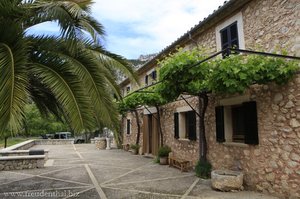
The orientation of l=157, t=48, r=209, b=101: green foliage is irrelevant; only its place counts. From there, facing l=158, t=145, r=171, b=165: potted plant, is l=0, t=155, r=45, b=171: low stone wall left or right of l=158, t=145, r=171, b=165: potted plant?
left

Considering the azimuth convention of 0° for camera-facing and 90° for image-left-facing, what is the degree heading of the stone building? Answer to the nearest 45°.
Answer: approximately 45°

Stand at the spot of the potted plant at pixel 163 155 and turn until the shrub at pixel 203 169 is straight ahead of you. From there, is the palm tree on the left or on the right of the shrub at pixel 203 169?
right

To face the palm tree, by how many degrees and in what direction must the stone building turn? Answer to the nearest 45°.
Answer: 0° — it already faces it

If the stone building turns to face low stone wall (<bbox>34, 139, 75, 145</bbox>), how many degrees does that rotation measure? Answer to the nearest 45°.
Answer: approximately 90° to its right

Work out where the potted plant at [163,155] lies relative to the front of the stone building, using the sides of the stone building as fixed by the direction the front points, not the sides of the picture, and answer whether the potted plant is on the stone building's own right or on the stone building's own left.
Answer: on the stone building's own right
